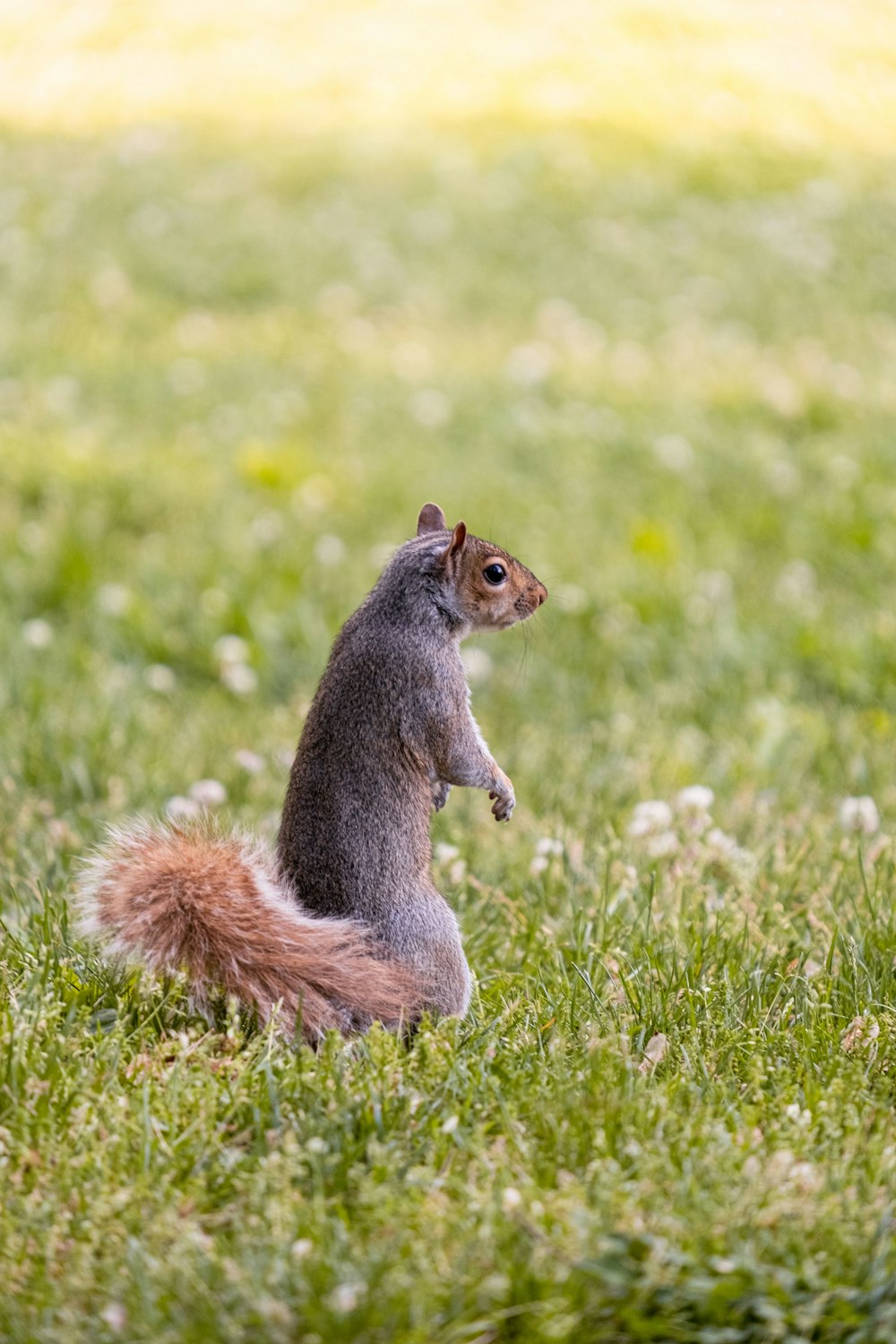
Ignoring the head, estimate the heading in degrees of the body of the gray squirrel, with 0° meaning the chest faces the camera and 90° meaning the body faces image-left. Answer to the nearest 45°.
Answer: approximately 270°

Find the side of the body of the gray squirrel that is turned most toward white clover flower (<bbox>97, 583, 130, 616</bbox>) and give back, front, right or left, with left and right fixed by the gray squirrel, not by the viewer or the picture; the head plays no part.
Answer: left

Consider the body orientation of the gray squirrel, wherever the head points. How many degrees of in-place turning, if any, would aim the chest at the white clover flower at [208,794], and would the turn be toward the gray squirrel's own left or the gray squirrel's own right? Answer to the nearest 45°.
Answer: approximately 90° to the gray squirrel's own left

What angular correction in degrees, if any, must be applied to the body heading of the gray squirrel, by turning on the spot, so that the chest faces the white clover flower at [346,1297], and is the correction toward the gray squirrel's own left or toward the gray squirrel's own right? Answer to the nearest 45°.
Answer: approximately 90° to the gray squirrel's own right

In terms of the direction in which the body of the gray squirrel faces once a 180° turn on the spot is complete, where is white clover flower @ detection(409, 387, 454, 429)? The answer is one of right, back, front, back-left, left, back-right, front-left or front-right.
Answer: right
